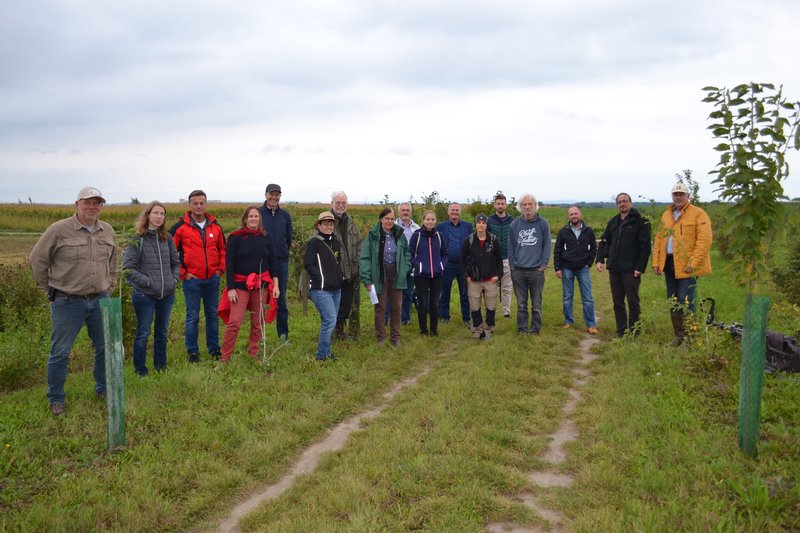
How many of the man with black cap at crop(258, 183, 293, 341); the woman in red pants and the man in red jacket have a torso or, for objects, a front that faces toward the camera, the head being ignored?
3

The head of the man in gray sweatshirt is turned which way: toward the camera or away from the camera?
toward the camera

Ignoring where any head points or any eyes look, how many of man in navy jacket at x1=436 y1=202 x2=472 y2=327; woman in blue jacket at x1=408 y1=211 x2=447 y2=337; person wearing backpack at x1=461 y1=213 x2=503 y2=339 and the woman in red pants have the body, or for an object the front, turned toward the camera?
4

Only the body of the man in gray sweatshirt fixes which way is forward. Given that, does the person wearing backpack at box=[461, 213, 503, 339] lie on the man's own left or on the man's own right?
on the man's own right

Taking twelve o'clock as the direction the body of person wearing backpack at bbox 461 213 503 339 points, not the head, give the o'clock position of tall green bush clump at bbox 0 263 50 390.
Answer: The tall green bush clump is roughly at 2 o'clock from the person wearing backpack.

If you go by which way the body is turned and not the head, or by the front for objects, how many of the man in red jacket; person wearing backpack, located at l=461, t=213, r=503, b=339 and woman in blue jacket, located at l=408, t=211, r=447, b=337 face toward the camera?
3

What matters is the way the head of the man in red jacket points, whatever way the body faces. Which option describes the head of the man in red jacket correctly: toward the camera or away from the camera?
toward the camera

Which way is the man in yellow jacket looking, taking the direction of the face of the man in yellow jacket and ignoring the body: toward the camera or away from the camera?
toward the camera

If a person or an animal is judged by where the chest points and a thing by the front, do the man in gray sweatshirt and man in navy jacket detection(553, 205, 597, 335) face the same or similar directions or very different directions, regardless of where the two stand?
same or similar directions

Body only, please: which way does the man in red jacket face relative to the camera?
toward the camera

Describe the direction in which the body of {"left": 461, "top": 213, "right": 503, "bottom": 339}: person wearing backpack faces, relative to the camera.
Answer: toward the camera

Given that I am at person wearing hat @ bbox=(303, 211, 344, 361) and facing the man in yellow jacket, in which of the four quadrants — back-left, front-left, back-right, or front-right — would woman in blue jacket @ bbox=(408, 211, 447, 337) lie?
front-left

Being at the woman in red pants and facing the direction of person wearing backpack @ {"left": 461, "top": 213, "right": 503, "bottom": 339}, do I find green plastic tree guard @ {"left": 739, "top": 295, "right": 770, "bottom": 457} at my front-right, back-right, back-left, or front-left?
front-right

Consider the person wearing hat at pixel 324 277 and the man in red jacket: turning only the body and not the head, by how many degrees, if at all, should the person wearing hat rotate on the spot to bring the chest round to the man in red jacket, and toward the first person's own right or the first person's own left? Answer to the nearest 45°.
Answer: approximately 135° to the first person's own right

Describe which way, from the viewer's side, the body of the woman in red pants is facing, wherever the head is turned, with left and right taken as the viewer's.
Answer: facing the viewer

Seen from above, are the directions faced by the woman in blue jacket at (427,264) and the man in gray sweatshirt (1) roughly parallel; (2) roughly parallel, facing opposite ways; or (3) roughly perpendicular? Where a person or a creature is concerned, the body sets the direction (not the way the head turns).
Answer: roughly parallel

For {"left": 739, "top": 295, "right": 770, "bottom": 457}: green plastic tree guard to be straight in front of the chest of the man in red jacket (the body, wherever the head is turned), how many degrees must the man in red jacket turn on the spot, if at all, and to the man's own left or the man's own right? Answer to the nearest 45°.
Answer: approximately 45° to the man's own left

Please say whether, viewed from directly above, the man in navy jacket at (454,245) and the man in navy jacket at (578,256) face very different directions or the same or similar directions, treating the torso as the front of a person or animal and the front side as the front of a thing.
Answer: same or similar directions
